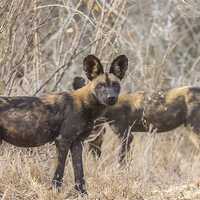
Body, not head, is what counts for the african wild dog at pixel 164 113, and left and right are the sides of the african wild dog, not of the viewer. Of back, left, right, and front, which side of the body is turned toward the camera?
left

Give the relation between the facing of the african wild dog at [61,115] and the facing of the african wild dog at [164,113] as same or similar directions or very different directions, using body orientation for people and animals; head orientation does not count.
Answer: very different directions

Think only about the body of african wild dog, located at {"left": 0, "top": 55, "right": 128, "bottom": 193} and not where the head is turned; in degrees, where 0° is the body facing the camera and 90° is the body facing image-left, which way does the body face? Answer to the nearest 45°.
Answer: approximately 270°

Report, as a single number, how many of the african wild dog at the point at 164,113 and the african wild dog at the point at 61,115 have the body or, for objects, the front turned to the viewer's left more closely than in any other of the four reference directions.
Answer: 1

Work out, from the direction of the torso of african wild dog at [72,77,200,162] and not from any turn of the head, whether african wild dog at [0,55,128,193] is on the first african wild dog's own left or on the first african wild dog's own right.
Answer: on the first african wild dog's own left

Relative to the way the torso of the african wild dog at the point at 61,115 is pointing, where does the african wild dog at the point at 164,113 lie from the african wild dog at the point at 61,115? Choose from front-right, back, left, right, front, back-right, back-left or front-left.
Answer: front-left
